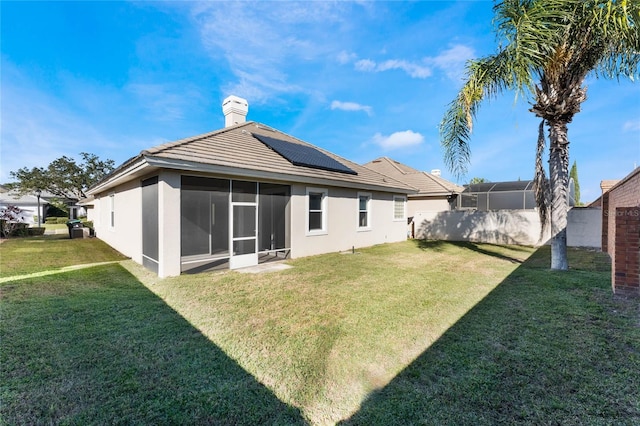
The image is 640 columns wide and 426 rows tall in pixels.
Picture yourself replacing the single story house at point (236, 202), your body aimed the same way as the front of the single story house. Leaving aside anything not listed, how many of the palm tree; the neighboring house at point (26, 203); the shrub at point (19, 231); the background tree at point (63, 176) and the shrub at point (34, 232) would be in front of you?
4

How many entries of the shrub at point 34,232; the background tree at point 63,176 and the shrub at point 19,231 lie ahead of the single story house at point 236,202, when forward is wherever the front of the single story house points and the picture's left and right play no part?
3

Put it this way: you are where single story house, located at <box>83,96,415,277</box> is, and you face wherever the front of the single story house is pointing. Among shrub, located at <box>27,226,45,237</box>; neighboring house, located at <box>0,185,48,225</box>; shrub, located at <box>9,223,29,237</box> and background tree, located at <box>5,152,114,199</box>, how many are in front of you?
4

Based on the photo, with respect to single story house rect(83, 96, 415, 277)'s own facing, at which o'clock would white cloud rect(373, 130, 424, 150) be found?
The white cloud is roughly at 3 o'clock from the single story house.

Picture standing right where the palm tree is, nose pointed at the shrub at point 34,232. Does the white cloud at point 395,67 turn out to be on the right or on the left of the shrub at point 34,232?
right

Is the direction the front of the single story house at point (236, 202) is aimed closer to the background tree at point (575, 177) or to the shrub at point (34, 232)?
the shrub

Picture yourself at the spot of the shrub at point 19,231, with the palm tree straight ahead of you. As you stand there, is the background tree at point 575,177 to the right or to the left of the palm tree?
left

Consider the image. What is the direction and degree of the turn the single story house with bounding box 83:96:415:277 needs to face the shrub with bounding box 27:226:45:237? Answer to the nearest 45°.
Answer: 0° — it already faces it

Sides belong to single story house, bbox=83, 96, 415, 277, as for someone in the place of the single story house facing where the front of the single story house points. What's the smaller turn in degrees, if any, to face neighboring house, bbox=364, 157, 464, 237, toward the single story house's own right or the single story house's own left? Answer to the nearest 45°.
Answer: approximately 90° to the single story house's own right

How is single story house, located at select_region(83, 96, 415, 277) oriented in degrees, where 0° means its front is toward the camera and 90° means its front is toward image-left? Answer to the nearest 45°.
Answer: approximately 135°

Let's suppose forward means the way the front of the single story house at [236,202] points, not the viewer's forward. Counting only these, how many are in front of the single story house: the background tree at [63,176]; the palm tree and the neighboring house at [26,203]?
2
